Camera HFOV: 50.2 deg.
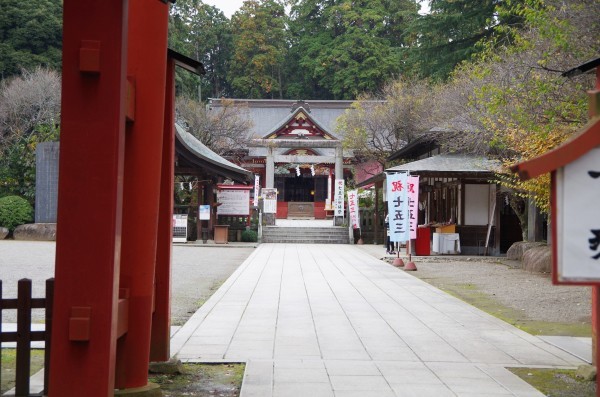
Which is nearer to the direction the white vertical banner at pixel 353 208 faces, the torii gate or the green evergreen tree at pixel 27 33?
the torii gate

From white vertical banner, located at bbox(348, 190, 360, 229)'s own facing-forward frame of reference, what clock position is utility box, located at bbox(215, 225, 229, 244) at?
The utility box is roughly at 2 o'clock from the white vertical banner.

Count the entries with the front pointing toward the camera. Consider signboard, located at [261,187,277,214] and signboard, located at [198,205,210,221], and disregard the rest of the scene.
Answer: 2

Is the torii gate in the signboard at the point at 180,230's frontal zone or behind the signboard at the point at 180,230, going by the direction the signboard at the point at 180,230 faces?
frontal zone

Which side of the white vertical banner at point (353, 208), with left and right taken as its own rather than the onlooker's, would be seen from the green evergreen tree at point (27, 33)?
right

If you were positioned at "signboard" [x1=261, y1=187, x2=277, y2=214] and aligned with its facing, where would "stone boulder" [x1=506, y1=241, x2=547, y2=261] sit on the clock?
The stone boulder is roughly at 11 o'clock from the signboard.

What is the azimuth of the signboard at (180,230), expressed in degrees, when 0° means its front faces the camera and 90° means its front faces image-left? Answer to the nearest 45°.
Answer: approximately 0°

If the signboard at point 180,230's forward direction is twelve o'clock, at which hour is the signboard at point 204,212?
the signboard at point 204,212 is roughly at 9 o'clock from the signboard at point 180,230.

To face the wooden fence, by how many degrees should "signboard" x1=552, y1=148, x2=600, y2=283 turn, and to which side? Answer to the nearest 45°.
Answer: approximately 90° to its right
